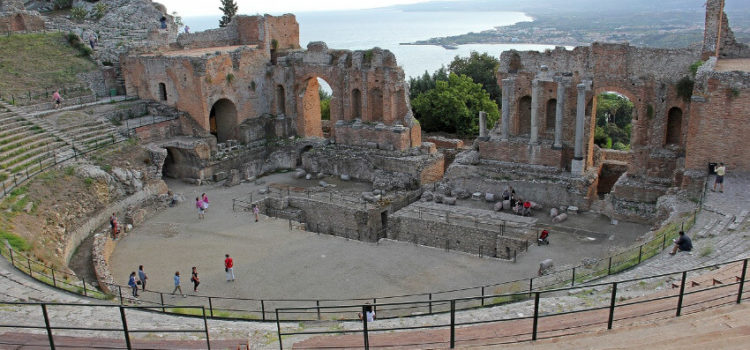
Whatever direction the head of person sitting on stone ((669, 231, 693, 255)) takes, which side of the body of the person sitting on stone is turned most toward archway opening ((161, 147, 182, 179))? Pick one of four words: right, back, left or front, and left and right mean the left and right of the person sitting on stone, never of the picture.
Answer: front

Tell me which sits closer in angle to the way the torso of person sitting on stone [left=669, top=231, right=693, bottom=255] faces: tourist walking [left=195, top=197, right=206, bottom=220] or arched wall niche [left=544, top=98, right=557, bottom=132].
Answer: the tourist walking

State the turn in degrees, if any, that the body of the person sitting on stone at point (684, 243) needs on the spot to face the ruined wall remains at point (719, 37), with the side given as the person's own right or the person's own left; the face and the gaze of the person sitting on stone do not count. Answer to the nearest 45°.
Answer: approximately 90° to the person's own right

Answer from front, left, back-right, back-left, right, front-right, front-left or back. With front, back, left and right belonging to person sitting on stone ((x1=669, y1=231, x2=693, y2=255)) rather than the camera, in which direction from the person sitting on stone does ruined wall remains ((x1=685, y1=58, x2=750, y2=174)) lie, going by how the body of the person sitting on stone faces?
right

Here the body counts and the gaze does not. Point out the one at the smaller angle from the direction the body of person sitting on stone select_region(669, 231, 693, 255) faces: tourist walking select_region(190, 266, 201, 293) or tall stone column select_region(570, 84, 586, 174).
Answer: the tourist walking

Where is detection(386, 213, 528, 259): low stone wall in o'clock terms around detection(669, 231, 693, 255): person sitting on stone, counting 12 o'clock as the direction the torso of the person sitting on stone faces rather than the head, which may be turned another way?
The low stone wall is roughly at 1 o'clock from the person sitting on stone.

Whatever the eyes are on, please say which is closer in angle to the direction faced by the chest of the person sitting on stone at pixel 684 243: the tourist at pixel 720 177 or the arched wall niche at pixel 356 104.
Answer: the arched wall niche

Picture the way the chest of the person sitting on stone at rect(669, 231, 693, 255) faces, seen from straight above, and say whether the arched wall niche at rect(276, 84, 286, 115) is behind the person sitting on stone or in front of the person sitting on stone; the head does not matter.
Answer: in front

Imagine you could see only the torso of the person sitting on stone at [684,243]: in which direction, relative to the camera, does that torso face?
to the viewer's left

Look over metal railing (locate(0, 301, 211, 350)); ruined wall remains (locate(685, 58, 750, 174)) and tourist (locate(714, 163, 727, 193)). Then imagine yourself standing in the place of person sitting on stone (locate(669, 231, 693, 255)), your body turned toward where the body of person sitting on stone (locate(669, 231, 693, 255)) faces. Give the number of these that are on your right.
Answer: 2

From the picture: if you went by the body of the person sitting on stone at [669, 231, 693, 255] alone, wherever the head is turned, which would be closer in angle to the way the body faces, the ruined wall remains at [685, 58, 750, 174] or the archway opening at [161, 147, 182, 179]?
the archway opening

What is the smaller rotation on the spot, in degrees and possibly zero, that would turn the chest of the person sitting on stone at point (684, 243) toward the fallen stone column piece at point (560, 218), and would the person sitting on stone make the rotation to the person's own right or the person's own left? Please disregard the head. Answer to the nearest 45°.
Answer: approximately 45° to the person's own right

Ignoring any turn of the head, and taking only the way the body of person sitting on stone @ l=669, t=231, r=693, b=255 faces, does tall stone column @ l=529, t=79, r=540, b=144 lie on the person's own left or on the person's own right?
on the person's own right

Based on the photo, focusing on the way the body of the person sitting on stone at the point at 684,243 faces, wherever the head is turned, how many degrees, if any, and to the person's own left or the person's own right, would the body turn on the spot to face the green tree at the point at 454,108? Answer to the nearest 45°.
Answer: approximately 45° to the person's own right

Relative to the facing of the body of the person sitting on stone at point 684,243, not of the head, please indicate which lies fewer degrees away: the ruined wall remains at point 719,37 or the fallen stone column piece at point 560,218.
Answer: the fallen stone column piece

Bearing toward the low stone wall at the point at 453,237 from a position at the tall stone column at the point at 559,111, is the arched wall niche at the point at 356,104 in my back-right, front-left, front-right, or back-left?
front-right
